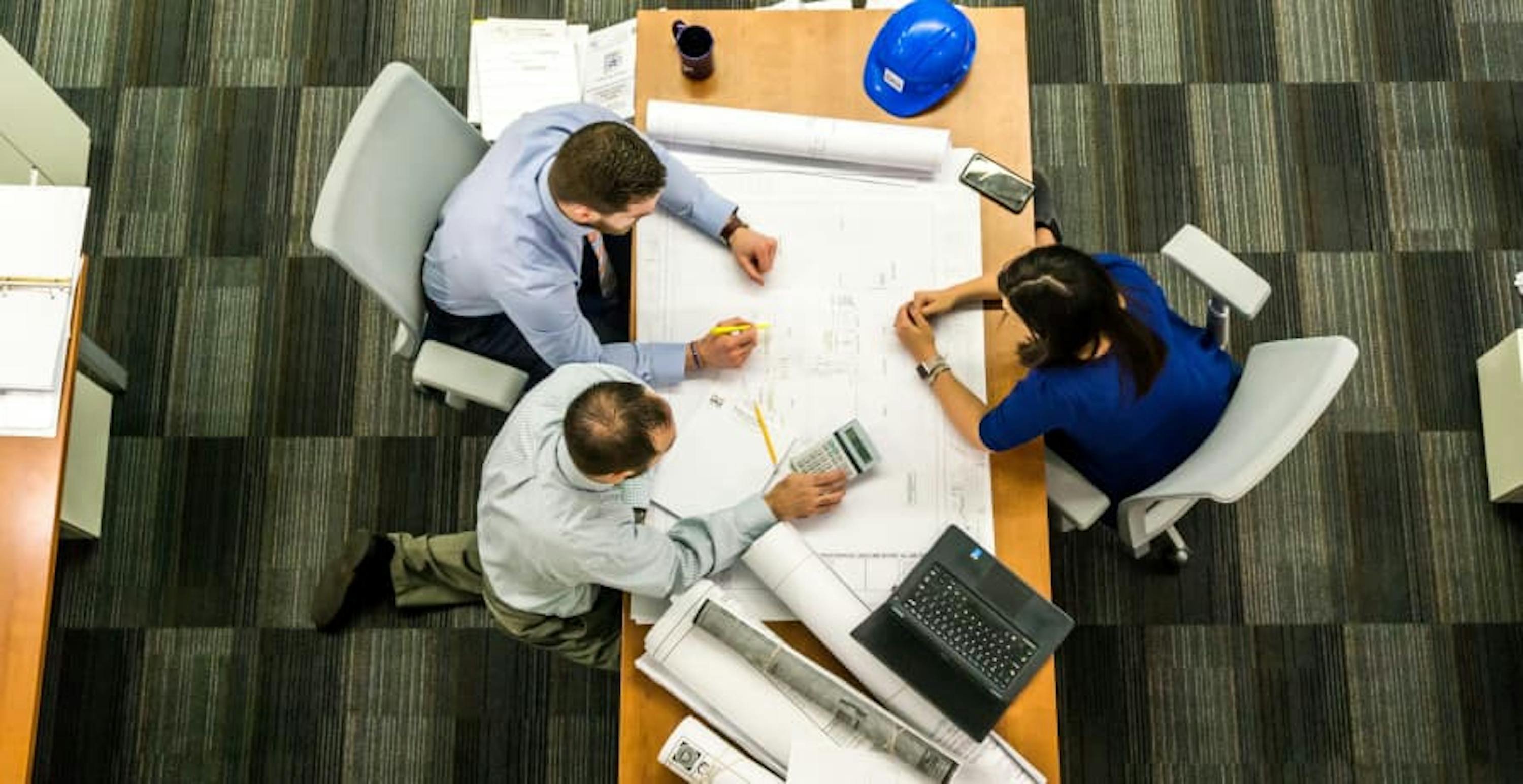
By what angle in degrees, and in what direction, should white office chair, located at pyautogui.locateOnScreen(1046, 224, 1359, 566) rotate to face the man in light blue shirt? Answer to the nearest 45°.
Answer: approximately 45° to its left

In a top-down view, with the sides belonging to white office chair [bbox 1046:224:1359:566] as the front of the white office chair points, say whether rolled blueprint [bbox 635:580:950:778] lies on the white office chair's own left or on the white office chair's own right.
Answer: on the white office chair's own left

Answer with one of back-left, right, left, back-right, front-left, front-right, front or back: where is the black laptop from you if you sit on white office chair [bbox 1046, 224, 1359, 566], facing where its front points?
left

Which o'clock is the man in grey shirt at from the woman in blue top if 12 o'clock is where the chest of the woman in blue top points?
The man in grey shirt is roughly at 10 o'clock from the woman in blue top.

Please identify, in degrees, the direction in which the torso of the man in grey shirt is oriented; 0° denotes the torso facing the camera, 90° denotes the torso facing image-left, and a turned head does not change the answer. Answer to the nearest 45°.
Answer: approximately 270°

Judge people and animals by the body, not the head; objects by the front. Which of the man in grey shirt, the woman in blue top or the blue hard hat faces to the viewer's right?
the man in grey shirt

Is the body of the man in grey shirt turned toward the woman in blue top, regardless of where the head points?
yes

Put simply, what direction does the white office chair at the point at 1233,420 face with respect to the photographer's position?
facing away from the viewer and to the left of the viewer

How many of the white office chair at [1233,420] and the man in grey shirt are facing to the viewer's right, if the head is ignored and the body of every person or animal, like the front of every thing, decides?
1

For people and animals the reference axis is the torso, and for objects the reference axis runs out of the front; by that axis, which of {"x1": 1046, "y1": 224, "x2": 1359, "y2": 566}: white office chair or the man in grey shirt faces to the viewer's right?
the man in grey shirt

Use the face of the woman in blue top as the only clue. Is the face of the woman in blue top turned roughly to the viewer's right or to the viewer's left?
to the viewer's left

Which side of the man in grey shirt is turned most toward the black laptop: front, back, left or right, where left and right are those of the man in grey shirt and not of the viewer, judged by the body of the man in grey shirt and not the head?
front

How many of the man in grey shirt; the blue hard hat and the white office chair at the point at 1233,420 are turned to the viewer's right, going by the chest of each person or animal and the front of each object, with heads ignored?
1

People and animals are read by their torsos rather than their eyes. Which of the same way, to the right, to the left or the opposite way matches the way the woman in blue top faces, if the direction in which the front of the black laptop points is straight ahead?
to the left
